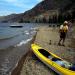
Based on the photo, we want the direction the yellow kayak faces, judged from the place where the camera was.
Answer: facing away from the viewer and to the left of the viewer
